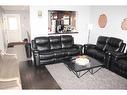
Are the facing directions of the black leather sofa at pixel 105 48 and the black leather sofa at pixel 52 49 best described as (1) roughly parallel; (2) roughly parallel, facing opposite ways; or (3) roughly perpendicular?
roughly perpendicular

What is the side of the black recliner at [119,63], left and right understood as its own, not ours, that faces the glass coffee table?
front

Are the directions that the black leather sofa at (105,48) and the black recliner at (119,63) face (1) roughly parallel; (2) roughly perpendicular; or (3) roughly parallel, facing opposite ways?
roughly parallel

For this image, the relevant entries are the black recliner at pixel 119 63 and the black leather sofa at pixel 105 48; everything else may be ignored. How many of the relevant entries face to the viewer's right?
0

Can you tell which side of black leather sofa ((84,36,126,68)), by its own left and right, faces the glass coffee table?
front

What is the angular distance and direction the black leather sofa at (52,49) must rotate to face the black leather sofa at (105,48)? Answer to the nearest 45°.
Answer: approximately 45° to its left

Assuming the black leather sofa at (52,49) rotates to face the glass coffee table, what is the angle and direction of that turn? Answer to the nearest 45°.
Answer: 0° — it already faces it

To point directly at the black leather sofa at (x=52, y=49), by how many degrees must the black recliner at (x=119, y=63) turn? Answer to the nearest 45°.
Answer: approximately 45° to its right

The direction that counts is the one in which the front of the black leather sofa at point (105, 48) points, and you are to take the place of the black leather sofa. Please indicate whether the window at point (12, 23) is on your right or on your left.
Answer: on your right

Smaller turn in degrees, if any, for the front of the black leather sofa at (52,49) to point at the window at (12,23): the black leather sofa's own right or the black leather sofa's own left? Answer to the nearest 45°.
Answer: approximately 180°

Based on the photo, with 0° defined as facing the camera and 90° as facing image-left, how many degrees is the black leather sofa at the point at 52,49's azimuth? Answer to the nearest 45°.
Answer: approximately 315°

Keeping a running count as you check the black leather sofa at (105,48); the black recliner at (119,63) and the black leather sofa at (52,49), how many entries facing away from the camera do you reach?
0

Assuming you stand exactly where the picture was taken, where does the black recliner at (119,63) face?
facing the viewer and to the left of the viewer

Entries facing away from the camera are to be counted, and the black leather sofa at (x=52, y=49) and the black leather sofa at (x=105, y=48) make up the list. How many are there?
0

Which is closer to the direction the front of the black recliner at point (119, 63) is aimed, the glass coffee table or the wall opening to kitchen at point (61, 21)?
the glass coffee table

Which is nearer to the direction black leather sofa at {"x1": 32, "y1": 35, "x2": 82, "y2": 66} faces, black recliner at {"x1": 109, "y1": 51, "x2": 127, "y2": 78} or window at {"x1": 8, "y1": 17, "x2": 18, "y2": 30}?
the black recliner

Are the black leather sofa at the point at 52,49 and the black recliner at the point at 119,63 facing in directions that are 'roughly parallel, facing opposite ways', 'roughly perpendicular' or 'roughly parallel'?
roughly perpendicular
